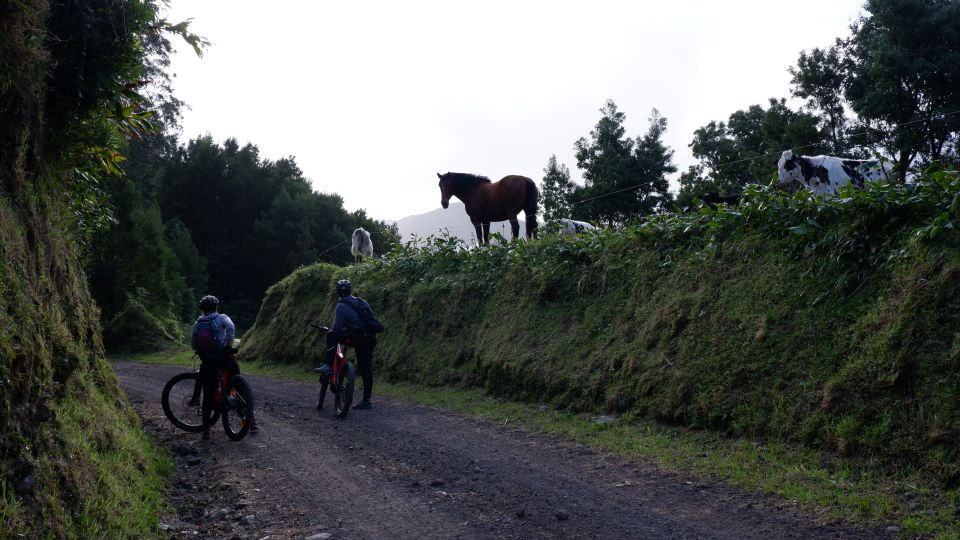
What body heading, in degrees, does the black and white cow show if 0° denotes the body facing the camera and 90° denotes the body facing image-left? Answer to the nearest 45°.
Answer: approximately 90°

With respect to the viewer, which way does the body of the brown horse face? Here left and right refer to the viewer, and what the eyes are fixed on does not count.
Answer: facing to the left of the viewer

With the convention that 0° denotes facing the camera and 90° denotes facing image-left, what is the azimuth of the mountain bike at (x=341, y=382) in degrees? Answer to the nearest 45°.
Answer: approximately 135°

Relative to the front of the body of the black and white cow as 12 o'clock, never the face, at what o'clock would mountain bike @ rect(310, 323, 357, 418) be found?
The mountain bike is roughly at 11 o'clock from the black and white cow.

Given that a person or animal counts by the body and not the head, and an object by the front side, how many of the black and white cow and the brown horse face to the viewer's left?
2

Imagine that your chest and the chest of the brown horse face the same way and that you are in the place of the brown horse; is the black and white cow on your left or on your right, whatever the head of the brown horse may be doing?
on your left

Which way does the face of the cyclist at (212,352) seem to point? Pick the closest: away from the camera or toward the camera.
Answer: away from the camera

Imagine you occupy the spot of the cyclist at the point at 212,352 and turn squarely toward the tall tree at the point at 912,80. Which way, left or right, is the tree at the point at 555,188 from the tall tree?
left

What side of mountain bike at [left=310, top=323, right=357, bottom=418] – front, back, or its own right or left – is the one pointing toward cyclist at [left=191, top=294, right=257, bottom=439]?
left

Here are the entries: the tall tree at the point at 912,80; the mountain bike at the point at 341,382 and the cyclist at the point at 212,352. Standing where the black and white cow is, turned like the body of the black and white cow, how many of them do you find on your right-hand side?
1

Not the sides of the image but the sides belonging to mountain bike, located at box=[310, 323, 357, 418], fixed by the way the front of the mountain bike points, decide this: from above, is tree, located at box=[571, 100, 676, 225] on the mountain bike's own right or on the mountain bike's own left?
on the mountain bike's own right

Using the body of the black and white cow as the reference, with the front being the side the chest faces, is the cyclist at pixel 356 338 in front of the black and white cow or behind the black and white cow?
in front
